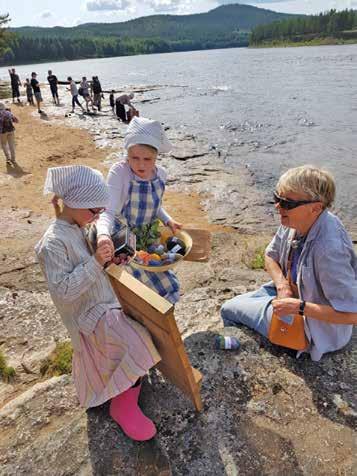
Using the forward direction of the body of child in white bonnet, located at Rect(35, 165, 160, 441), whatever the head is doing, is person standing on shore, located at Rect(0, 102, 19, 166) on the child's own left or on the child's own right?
on the child's own left

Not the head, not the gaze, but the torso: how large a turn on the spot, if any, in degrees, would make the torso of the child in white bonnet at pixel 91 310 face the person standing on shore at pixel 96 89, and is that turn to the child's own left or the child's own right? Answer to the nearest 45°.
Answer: approximately 90° to the child's own left

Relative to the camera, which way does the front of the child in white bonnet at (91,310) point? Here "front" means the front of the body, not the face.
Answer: to the viewer's right

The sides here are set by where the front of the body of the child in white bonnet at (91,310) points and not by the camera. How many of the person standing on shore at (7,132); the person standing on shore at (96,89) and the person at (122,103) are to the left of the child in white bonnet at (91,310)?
3

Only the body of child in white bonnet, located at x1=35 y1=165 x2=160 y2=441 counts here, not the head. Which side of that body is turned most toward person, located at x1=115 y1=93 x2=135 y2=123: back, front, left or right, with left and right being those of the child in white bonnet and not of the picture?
left
